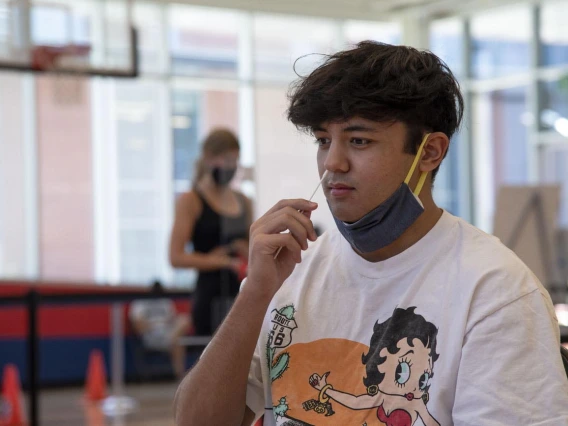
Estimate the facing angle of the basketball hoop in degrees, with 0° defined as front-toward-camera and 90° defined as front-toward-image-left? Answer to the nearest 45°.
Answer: approximately 0°

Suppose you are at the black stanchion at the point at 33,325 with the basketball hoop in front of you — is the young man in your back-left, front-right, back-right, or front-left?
back-right

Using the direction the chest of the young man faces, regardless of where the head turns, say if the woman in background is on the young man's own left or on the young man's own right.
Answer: on the young man's own right

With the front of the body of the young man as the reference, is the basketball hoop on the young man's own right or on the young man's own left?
on the young man's own right
